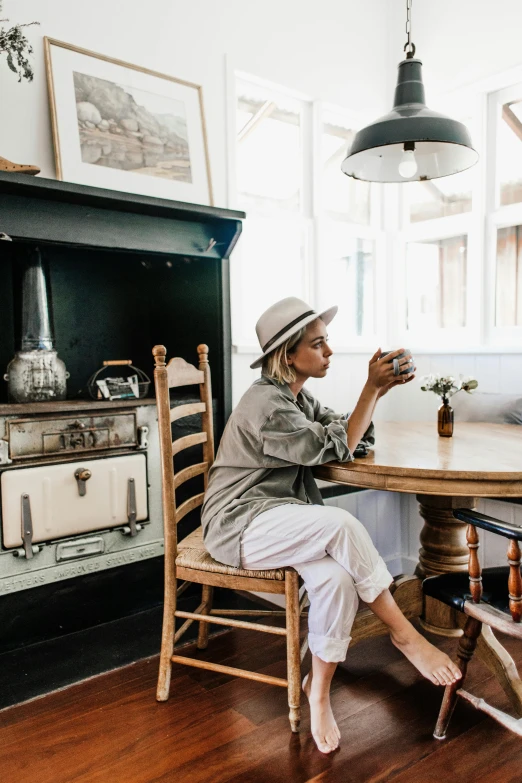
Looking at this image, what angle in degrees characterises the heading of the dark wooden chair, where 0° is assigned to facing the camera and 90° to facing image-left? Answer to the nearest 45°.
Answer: approximately 135°

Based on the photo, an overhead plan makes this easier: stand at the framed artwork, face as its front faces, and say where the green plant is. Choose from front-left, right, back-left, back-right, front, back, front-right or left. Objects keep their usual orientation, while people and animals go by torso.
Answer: right

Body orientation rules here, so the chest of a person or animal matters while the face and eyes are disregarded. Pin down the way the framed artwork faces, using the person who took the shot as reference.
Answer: facing the viewer and to the right of the viewer

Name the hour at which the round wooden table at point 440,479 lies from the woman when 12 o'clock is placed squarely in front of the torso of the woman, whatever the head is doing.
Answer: The round wooden table is roughly at 11 o'clock from the woman.

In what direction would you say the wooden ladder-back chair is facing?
to the viewer's right

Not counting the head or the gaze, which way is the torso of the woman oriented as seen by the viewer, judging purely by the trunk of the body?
to the viewer's right

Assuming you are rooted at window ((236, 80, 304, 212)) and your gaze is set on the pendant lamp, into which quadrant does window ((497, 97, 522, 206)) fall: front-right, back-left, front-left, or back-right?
front-left

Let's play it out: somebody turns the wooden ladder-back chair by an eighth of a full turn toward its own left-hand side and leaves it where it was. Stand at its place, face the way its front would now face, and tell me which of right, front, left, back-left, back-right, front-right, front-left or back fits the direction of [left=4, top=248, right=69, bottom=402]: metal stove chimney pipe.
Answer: left

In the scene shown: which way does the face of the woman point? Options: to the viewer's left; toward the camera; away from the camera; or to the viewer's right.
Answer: to the viewer's right

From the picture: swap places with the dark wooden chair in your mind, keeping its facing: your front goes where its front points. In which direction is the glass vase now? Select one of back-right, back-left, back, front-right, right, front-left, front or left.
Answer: front-right
